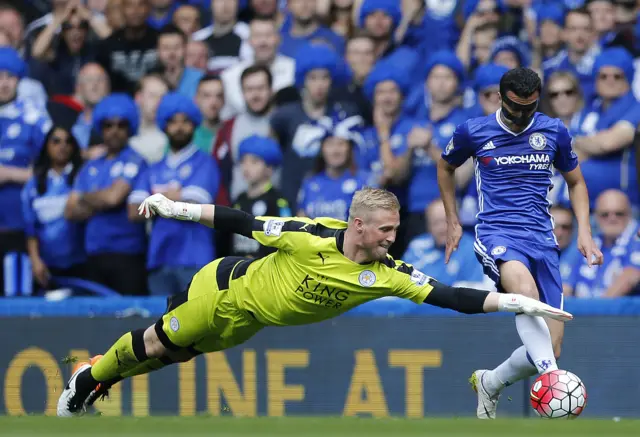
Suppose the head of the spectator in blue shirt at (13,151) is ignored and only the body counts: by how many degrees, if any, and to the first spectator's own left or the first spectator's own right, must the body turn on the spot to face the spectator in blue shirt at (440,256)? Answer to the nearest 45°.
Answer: approximately 45° to the first spectator's own left

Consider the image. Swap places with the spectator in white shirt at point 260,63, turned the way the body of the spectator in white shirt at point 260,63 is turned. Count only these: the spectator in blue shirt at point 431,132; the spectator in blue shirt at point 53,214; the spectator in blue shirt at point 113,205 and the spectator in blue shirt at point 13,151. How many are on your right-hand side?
3

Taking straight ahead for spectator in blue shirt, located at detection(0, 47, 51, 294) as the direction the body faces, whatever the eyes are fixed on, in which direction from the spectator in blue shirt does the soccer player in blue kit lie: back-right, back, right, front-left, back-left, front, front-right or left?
front-left

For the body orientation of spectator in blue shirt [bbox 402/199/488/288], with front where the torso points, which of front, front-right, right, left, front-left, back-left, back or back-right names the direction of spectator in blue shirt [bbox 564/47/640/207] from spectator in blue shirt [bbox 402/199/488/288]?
left

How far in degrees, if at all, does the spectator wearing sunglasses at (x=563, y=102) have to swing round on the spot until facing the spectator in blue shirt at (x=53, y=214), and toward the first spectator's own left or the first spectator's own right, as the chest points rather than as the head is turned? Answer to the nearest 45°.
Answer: approximately 90° to the first spectator's own right

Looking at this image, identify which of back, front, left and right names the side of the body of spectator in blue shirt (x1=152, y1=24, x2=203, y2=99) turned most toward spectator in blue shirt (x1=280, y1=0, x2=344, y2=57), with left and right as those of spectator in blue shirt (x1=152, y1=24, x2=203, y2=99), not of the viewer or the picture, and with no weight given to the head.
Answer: left

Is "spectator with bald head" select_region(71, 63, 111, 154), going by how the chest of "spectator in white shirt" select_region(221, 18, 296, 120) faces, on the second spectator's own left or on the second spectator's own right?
on the second spectator's own right

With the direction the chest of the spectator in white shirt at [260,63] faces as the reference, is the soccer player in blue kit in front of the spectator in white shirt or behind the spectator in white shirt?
in front

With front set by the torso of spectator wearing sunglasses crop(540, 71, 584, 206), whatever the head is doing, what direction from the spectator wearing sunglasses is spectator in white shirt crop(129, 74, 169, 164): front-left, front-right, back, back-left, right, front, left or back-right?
right

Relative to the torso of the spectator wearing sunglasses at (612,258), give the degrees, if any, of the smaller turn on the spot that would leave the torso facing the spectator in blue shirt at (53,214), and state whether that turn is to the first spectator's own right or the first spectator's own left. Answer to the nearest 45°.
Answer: approximately 90° to the first spectator's own right

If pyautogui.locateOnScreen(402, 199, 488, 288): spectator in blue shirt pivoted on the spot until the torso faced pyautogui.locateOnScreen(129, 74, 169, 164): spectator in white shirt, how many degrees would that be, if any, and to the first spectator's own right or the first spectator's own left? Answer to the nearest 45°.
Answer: approximately 90° to the first spectator's own right
